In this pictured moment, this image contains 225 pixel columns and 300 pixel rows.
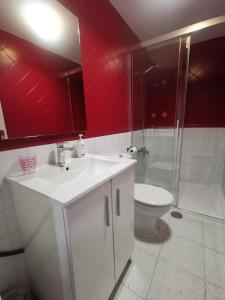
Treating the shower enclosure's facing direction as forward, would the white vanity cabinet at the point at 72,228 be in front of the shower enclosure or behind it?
in front

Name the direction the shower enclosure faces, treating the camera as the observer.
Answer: facing the viewer and to the left of the viewer

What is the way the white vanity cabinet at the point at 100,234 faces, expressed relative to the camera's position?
facing the viewer and to the right of the viewer

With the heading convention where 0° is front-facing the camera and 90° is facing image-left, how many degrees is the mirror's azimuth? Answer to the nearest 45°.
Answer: approximately 315°

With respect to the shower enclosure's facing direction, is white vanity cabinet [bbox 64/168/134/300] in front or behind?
in front

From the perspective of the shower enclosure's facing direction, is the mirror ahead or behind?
ahead

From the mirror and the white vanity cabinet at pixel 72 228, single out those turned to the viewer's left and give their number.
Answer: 0

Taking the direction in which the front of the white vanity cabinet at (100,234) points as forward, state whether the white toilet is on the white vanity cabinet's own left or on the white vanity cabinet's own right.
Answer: on the white vanity cabinet's own left

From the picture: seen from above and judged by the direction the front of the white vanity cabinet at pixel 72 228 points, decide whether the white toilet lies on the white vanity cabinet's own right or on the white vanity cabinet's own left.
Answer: on the white vanity cabinet's own left

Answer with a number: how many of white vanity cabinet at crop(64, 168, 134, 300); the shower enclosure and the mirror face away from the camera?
0

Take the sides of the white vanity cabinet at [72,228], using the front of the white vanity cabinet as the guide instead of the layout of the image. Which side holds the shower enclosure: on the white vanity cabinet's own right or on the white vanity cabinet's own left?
on the white vanity cabinet's own left
